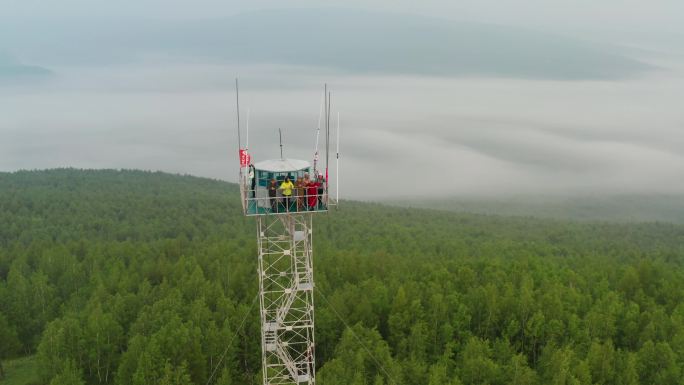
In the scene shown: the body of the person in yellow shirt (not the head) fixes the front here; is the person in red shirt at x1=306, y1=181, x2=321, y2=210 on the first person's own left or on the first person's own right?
on the first person's own left

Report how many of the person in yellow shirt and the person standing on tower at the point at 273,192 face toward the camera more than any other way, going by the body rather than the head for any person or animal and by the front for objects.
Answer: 2

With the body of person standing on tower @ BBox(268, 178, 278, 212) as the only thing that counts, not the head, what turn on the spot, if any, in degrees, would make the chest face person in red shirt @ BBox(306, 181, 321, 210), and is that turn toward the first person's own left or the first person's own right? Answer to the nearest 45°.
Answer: approximately 90° to the first person's own left

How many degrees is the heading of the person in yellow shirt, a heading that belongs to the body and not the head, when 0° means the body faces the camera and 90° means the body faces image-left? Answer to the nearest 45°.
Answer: approximately 0°

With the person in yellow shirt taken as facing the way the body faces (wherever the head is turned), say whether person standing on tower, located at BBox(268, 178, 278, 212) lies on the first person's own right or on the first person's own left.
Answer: on the first person's own right

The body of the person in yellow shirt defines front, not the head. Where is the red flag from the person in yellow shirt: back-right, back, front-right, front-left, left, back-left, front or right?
right

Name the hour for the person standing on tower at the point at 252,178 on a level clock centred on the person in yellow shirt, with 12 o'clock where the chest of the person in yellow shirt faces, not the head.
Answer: The person standing on tower is roughly at 4 o'clock from the person in yellow shirt.

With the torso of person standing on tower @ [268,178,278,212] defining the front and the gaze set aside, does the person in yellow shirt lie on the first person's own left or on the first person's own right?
on the first person's own left

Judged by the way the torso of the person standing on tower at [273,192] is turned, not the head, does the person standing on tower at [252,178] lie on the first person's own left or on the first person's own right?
on the first person's own right
